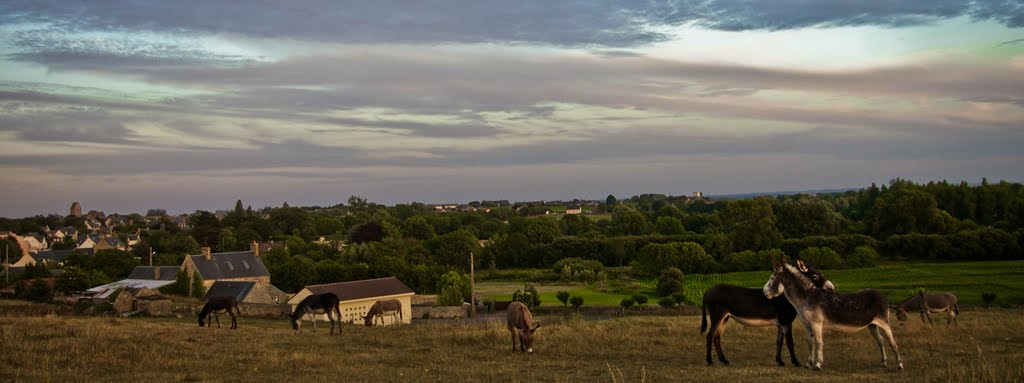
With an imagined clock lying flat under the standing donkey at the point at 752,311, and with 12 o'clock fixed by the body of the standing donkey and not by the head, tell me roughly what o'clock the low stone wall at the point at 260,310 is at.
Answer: The low stone wall is roughly at 7 o'clock from the standing donkey.

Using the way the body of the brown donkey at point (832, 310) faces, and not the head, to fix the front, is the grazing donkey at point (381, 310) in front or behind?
in front

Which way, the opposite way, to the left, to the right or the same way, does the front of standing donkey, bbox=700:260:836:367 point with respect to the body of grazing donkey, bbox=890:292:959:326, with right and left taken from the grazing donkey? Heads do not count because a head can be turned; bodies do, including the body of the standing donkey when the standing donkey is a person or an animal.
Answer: the opposite way

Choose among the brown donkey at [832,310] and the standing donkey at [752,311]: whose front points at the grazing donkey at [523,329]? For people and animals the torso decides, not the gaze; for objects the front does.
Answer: the brown donkey

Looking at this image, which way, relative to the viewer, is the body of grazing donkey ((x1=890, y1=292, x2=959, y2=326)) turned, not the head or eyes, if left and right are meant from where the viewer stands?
facing to the left of the viewer

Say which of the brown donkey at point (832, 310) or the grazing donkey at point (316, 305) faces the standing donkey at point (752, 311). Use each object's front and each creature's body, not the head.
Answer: the brown donkey

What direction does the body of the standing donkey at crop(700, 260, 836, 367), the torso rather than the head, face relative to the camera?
to the viewer's right

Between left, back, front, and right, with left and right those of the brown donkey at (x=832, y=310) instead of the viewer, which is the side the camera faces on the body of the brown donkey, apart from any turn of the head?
left

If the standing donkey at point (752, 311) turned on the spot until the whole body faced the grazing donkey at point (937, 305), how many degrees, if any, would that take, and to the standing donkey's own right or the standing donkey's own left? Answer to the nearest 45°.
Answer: approximately 45° to the standing donkey's own left

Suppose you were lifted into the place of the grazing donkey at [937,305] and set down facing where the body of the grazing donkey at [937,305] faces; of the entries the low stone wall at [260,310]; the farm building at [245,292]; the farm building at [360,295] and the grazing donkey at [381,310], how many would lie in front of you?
4

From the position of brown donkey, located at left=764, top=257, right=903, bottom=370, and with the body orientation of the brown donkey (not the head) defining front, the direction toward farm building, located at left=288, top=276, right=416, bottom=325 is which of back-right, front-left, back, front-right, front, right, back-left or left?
front-right

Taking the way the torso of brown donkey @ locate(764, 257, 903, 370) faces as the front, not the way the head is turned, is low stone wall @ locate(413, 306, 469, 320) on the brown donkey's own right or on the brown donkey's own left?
on the brown donkey's own right

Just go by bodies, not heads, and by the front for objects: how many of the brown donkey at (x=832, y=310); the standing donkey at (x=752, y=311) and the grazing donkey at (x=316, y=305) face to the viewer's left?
2

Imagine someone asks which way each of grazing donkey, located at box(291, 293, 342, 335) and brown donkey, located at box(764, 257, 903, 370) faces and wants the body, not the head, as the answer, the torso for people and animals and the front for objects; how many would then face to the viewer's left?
2

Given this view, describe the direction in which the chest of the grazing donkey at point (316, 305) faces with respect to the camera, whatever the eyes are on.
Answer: to the viewer's left
